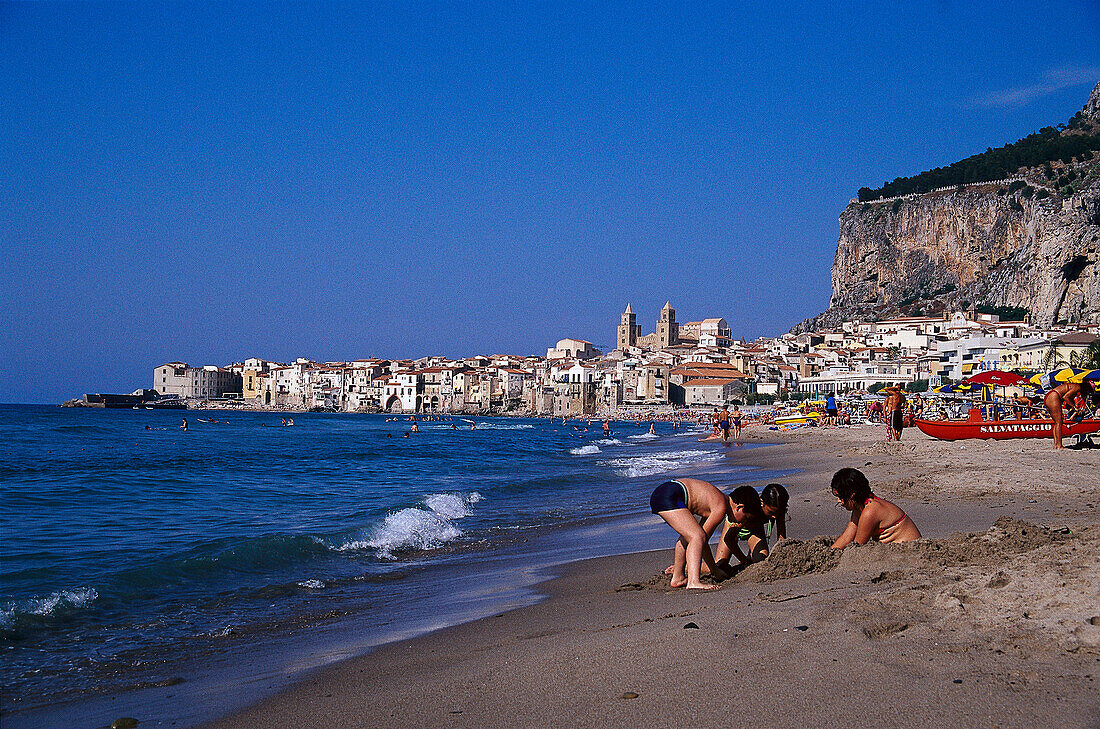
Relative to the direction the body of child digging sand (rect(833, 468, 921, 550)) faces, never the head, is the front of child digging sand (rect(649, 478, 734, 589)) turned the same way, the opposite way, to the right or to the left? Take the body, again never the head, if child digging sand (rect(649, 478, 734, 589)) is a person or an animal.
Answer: the opposite way

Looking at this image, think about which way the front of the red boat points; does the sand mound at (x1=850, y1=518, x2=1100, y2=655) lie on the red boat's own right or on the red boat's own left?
on the red boat's own left

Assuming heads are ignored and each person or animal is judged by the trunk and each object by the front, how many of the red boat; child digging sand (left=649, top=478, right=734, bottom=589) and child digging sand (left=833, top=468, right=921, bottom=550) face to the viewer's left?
2

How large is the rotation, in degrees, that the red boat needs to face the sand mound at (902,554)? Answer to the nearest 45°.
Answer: approximately 90° to its left

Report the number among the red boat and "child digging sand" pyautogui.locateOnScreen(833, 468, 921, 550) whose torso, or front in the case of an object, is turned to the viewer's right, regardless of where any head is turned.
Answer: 0

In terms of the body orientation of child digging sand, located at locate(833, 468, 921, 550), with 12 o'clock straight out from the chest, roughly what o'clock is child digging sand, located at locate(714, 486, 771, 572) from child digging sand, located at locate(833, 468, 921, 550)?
child digging sand, located at locate(714, 486, 771, 572) is roughly at 12 o'clock from child digging sand, located at locate(833, 468, 921, 550).

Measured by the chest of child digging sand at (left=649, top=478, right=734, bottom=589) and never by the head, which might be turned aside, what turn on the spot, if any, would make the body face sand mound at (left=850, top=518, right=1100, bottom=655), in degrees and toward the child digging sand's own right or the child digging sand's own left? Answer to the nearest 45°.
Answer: approximately 45° to the child digging sand's own right

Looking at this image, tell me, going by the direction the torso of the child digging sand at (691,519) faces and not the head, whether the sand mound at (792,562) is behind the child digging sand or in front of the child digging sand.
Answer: in front

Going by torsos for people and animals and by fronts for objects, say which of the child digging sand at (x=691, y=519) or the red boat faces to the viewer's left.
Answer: the red boat

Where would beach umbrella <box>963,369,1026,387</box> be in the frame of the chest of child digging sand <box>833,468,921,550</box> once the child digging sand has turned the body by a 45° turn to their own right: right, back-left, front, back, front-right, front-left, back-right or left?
front-right

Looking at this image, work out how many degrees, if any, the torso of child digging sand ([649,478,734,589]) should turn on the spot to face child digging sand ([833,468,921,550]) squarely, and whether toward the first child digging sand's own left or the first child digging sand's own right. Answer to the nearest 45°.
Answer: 0° — they already face them

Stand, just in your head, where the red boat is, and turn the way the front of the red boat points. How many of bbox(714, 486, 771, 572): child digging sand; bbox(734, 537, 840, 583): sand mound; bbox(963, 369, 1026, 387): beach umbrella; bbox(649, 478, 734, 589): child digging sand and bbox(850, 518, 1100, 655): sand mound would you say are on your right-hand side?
1

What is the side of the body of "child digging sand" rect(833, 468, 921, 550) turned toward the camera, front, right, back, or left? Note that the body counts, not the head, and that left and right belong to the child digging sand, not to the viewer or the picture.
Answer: left

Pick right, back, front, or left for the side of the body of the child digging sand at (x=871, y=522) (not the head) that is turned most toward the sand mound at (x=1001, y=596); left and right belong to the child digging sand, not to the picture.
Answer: left

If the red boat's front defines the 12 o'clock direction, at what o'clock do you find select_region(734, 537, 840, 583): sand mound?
The sand mound is roughly at 9 o'clock from the red boat.

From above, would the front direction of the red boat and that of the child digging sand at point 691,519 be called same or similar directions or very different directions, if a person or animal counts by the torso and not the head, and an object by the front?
very different directions

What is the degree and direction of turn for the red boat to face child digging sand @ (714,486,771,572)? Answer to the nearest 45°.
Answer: approximately 90° to its left

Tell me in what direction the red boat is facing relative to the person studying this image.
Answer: facing to the left of the viewer

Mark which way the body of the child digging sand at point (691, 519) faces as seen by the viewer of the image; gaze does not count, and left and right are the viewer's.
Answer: facing to the right of the viewer
